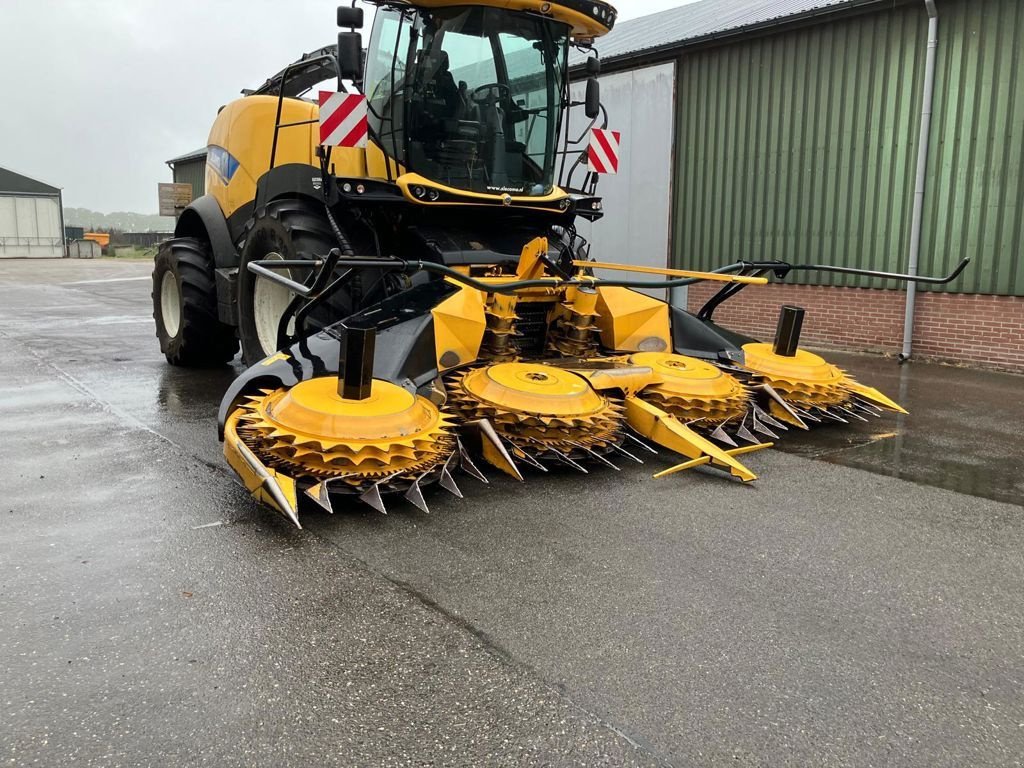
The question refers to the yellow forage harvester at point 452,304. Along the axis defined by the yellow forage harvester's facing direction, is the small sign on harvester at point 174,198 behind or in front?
behind

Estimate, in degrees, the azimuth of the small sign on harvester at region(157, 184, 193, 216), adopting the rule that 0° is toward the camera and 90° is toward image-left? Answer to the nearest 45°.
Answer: approximately 0°

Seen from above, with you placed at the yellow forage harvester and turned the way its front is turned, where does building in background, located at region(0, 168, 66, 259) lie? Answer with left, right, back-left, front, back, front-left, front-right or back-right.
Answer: back

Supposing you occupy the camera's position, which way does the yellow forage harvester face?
facing the viewer and to the right of the viewer

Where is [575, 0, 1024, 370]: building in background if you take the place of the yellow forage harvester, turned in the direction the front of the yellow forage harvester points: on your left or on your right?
on your left

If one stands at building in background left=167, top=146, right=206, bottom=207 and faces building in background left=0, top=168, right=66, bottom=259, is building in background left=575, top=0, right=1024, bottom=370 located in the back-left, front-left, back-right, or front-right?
back-left
